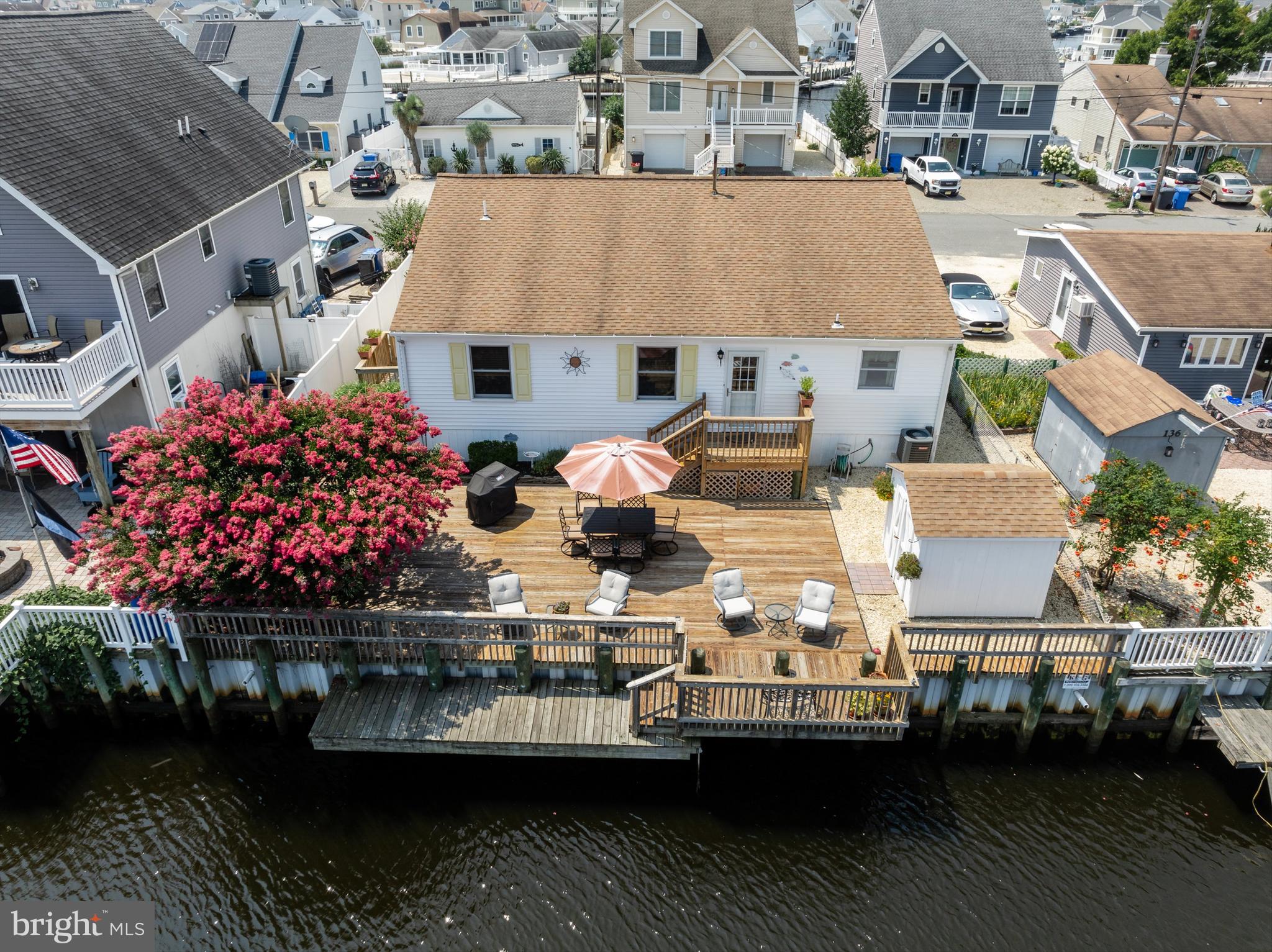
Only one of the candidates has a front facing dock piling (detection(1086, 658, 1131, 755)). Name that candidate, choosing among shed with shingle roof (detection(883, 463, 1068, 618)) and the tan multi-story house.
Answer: the tan multi-story house

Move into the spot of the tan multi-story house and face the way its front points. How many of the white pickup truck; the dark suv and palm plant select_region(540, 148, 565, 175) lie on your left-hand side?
1

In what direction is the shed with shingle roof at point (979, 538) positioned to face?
to the viewer's left

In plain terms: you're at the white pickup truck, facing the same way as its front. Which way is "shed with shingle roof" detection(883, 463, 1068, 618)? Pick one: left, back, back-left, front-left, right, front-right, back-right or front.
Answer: front-right

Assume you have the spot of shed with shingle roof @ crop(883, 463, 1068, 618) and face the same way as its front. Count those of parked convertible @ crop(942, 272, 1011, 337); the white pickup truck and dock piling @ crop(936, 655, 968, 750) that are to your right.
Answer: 2
